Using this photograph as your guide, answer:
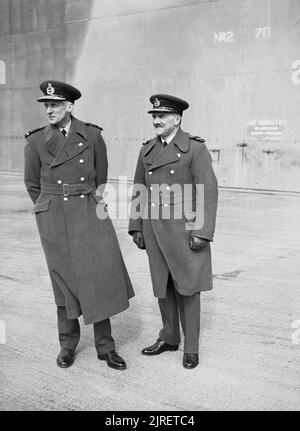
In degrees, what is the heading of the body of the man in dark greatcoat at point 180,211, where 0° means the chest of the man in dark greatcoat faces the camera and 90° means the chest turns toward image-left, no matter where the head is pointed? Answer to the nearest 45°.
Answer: approximately 45°

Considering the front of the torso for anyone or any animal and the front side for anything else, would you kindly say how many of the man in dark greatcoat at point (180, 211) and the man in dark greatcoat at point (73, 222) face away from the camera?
0

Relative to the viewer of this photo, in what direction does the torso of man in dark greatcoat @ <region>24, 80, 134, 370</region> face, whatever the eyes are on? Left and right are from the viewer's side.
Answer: facing the viewer

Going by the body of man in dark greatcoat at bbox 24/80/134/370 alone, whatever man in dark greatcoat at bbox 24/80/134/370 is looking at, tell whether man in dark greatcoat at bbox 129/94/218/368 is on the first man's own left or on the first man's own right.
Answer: on the first man's own left

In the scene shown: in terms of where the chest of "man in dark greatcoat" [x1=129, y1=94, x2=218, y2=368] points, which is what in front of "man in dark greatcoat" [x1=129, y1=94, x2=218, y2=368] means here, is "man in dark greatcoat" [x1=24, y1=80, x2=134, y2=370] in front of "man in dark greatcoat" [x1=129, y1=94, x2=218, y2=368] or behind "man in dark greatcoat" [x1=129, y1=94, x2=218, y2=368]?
in front

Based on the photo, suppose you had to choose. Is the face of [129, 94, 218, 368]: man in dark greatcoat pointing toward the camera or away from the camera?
toward the camera
